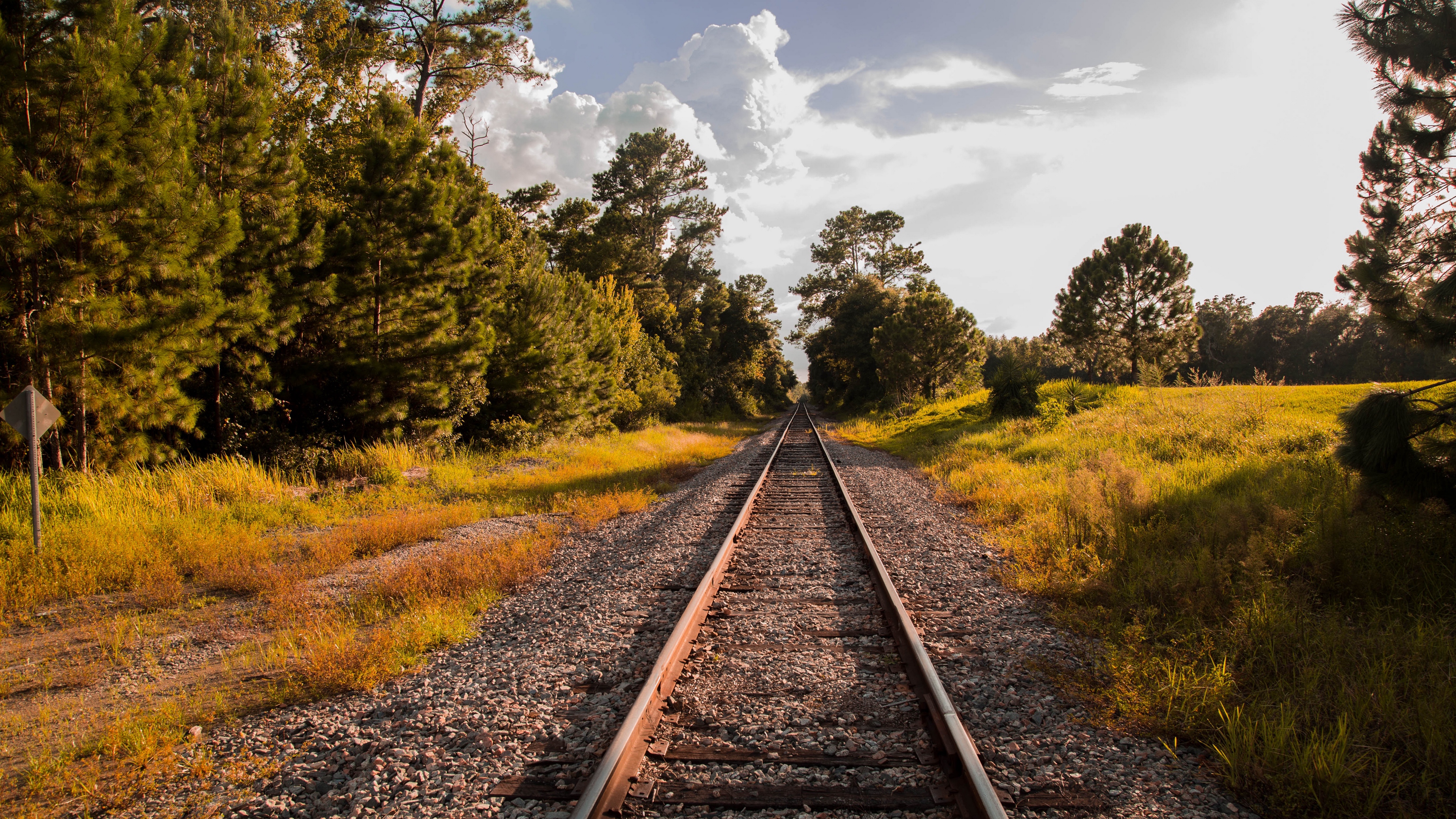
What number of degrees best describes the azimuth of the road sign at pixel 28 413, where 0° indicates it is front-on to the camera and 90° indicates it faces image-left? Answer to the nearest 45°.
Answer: approximately 180°

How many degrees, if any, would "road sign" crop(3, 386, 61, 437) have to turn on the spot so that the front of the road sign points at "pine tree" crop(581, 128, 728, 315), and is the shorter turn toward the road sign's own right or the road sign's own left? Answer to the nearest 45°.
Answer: approximately 45° to the road sign's own right

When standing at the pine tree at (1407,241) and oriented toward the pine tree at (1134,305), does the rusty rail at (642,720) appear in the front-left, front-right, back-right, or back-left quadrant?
back-left
